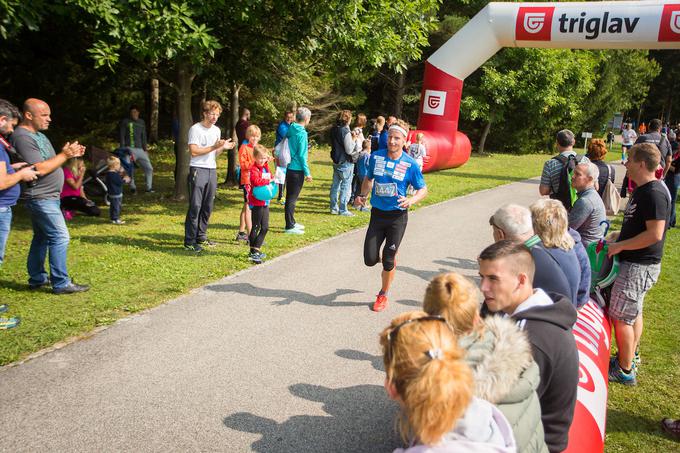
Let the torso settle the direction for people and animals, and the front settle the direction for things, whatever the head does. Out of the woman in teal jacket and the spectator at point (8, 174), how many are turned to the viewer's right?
2

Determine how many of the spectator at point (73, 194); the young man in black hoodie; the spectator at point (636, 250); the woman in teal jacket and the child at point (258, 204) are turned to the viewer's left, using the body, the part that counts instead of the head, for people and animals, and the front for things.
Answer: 2

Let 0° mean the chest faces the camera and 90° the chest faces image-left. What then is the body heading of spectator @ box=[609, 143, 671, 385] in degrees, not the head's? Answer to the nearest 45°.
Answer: approximately 90°

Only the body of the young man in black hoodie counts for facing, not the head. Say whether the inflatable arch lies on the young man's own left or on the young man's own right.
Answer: on the young man's own right

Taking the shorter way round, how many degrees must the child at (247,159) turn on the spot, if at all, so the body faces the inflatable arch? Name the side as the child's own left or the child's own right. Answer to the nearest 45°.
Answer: approximately 90° to the child's own left

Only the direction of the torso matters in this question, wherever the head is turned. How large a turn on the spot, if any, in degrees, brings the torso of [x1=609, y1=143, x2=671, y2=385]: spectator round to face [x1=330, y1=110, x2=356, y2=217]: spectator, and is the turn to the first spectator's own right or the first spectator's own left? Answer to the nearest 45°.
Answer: approximately 45° to the first spectator's own right

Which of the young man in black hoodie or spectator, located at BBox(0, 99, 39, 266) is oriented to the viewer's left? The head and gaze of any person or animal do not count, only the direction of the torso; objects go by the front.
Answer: the young man in black hoodie

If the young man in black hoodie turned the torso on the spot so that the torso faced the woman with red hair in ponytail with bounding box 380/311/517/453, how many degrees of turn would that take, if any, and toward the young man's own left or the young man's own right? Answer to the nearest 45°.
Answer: approximately 90° to the young man's own left

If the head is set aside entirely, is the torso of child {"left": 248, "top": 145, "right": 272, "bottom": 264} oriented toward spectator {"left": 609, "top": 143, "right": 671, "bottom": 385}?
yes

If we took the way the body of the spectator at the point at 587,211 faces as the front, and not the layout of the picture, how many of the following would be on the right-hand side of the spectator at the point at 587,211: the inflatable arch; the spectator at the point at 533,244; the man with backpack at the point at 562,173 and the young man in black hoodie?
2
